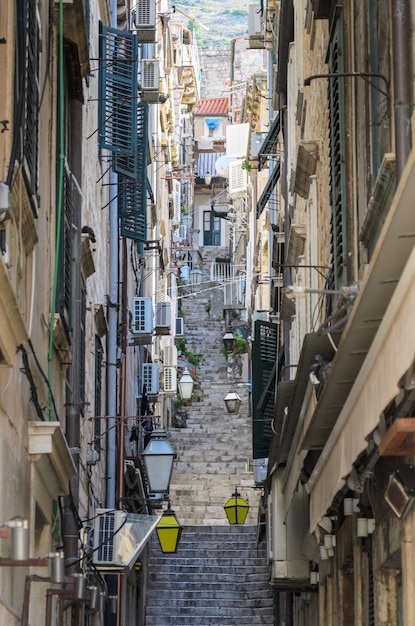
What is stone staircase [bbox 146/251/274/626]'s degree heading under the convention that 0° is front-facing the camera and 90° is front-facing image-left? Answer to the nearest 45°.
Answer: approximately 0°

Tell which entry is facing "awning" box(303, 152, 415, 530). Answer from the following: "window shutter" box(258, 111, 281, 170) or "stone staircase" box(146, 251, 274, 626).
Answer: the stone staircase

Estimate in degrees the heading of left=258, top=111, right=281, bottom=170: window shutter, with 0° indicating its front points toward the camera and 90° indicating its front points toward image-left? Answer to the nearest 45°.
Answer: approximately 90°

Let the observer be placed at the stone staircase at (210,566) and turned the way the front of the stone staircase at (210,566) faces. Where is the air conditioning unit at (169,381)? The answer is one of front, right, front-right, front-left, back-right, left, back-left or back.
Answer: back

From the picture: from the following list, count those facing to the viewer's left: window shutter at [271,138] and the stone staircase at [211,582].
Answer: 1

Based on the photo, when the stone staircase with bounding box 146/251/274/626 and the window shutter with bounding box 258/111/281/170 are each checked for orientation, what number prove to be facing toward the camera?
1

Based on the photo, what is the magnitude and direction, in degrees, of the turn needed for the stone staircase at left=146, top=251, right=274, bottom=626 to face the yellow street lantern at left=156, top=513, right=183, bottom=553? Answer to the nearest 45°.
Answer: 0° — it already faces it

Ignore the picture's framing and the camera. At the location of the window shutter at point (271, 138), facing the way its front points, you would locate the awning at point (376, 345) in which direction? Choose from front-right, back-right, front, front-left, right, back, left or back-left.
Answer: left

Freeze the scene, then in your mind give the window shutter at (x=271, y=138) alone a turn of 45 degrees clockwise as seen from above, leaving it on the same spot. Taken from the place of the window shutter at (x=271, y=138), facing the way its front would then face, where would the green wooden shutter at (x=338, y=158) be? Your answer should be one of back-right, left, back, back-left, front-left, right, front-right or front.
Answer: back-left

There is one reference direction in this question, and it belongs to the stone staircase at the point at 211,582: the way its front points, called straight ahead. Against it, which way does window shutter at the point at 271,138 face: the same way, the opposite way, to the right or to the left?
to the right
